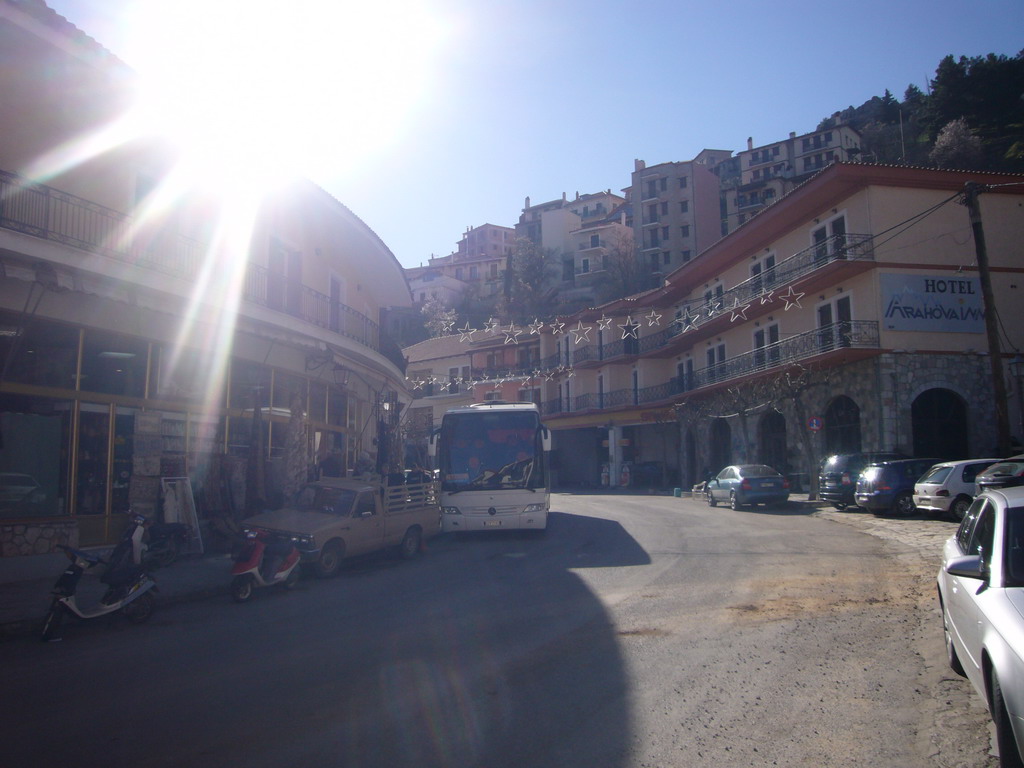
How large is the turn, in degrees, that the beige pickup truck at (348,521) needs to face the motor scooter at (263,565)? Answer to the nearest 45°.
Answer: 0° — it already faces it

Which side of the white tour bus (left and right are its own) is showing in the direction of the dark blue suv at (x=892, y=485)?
left

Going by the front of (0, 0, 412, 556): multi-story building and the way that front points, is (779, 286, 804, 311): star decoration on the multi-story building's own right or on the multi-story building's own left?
on the multi-story building's own left

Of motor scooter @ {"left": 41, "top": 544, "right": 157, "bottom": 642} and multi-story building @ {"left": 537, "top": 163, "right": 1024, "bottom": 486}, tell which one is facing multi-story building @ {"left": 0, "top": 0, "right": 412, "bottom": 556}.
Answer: multi-story building @ {"left": 537, "top": 163, "right": 1024, "bottom": 486}

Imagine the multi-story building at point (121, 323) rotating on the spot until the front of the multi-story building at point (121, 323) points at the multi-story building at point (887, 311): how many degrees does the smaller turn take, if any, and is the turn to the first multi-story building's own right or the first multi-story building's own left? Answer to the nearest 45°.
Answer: approximately 45° to the first multi-story building's own left

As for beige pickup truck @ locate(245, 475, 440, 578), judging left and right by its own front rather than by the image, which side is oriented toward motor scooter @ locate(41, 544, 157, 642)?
front

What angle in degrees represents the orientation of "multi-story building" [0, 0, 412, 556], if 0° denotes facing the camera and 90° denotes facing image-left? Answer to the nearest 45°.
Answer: approximately 315°

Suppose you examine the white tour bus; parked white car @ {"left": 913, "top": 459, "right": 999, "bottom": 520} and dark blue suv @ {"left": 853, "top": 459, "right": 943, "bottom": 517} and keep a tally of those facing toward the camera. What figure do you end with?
1

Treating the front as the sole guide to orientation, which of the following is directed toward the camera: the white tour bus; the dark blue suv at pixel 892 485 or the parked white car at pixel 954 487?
the white tour bus

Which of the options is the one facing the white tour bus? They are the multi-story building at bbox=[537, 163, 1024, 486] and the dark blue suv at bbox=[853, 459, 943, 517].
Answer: the multi-story building

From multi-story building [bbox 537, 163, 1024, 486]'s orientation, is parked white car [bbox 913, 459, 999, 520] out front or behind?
out front

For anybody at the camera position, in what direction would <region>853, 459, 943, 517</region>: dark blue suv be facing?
facing away from the viewer and to the right of the viewer

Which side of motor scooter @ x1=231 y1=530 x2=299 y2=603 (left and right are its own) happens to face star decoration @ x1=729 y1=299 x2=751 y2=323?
back
